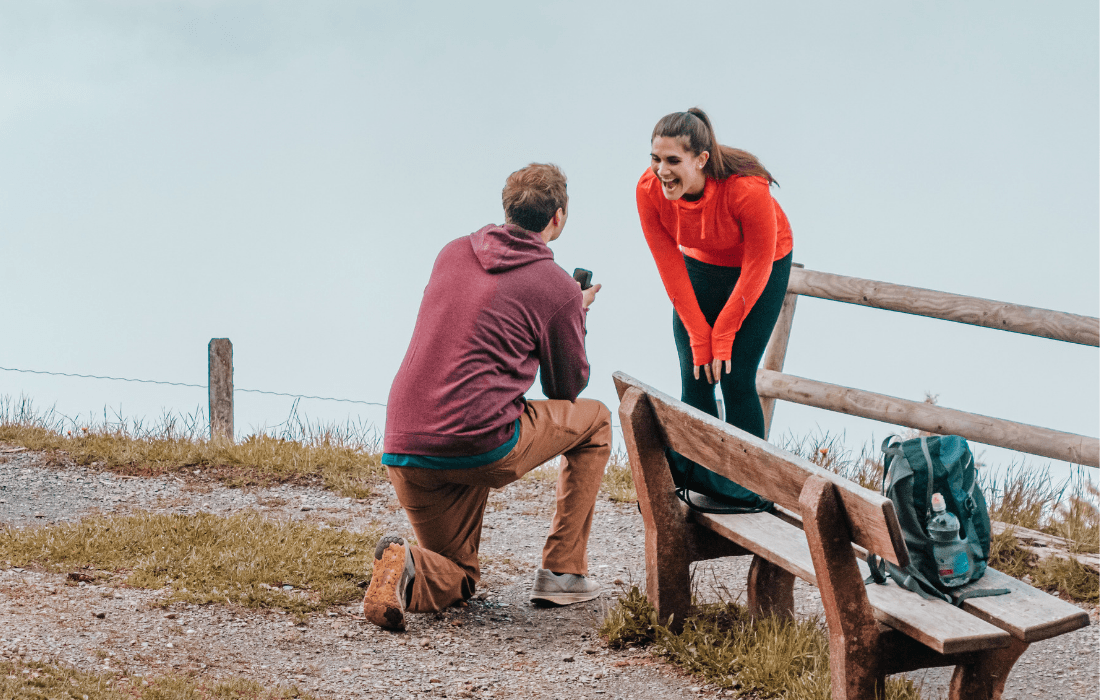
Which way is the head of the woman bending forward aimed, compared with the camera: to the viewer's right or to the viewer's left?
to the viewer's left

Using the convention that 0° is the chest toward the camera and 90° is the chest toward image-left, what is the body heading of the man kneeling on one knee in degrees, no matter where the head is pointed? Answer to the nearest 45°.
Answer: approximately 225°

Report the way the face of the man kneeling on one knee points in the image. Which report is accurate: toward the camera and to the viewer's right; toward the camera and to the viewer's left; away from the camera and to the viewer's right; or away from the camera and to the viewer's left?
away from the camera and to the viewer's right

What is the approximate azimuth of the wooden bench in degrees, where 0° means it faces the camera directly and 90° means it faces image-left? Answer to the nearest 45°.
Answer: approximately 225°

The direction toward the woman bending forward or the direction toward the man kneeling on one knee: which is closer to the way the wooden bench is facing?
the woman bending forward
